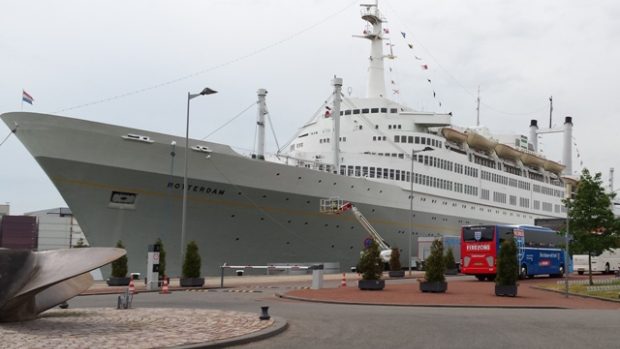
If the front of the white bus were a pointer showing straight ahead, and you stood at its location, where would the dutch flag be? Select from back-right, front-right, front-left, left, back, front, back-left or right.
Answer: back

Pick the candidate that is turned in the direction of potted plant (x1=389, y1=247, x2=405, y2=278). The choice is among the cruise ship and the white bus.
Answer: the white bus

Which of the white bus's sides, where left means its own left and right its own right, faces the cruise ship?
back

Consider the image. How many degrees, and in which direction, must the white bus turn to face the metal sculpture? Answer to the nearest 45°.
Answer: approximately 45° to its left

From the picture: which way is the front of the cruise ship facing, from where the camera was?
facing the viewer and to the left of the viewer

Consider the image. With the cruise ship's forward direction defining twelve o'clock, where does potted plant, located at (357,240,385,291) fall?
The potted plant is roughly at 10 o'clock from the cruise ship.

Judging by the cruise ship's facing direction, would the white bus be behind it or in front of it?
behind
